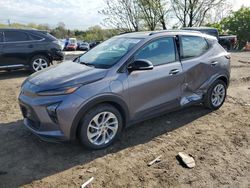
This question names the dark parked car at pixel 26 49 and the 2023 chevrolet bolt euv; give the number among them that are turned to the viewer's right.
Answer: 0

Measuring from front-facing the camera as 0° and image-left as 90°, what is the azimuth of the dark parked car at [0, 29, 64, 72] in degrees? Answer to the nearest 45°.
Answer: approximately 90°

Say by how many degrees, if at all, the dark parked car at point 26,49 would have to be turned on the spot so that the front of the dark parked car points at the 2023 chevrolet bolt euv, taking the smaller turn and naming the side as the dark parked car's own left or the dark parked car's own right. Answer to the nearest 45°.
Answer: approximately 90° to the dark parked car's own left

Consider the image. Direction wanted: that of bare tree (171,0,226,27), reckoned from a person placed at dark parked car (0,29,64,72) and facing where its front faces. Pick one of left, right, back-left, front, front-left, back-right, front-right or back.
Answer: back-right

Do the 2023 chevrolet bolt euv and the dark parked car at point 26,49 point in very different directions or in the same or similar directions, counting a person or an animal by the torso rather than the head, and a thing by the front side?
same or similar directions

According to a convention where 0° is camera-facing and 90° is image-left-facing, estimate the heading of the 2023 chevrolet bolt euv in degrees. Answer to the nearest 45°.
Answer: approximately 45°

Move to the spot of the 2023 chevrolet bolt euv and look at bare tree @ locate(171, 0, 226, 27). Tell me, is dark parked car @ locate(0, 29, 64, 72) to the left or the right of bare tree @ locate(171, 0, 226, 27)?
left
